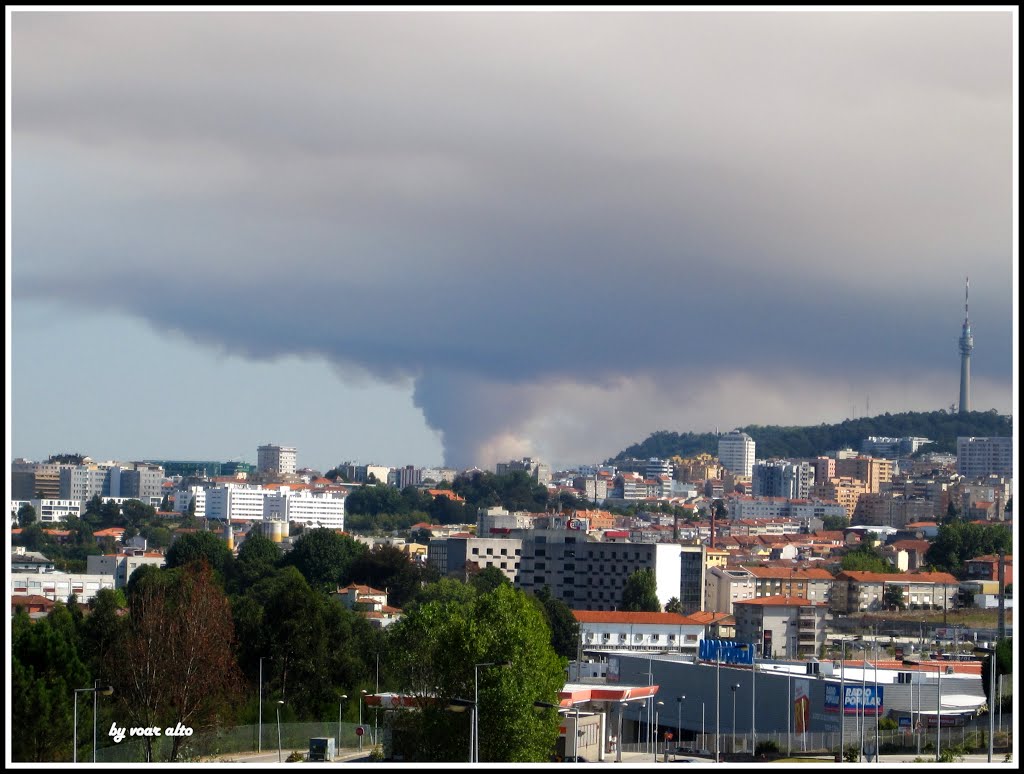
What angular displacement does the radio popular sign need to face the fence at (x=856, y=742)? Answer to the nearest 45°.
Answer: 0° — it already faces it

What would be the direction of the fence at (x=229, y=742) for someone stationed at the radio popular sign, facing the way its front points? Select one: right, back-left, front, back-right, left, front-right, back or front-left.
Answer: front-right

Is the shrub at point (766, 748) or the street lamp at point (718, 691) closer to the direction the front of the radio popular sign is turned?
the shrub

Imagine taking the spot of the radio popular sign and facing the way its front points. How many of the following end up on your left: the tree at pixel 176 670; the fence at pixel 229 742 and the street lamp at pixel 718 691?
0

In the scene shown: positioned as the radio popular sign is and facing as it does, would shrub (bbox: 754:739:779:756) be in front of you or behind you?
in front

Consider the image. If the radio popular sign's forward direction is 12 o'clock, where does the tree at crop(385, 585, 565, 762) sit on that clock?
The tree is roughly at 1 o'clock from the radio popular sign.

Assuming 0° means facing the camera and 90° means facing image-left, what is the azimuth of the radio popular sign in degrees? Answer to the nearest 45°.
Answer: approximately 0°

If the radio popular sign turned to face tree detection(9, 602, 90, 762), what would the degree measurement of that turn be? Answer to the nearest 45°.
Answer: approximately 45° to its right

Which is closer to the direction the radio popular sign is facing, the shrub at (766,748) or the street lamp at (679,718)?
the shrub
